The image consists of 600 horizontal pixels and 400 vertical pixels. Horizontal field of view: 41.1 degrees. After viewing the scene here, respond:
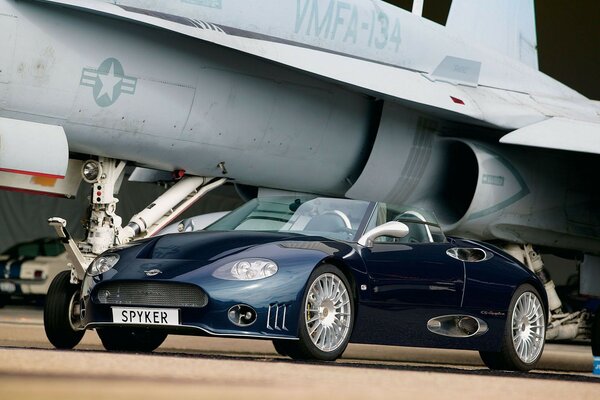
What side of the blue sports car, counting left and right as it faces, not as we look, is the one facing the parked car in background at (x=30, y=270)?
right

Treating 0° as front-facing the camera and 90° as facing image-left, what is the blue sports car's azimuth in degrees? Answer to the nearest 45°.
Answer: approximately 45°
